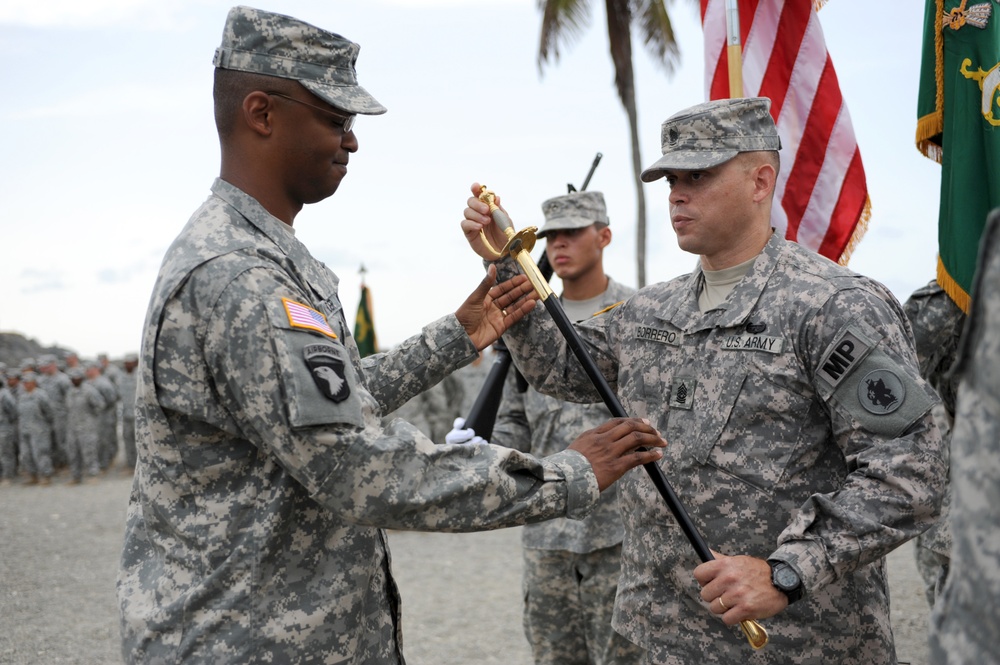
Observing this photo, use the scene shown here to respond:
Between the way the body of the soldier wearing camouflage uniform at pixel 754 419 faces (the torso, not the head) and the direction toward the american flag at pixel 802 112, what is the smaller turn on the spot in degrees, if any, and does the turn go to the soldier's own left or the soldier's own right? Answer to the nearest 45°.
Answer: approximately 135° to the soldier's own right

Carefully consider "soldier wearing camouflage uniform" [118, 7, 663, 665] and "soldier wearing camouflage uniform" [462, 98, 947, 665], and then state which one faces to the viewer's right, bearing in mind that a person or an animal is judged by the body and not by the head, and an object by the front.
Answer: "soldier wearing camouflage uniform" [118, 7, 663, 665]

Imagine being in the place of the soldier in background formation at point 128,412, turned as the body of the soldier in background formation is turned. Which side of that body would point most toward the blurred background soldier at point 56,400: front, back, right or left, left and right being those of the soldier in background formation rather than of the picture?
right

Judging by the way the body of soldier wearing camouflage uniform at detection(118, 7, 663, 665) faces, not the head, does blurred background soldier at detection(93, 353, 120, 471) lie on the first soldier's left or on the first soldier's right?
on the first soldier's left

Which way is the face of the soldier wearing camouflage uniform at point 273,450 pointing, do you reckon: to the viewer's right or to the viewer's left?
to the viewer's right

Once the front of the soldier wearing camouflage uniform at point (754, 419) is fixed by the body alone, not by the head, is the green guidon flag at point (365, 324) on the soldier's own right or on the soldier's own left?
on the soldier's own right

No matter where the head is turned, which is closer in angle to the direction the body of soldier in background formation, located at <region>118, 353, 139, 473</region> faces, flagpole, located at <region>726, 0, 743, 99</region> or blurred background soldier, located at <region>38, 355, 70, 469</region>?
the flagpole

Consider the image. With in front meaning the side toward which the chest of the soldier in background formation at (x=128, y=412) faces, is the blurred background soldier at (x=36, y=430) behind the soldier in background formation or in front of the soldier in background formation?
behind

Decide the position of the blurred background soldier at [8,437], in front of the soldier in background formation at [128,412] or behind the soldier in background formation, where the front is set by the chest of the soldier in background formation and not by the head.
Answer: behind

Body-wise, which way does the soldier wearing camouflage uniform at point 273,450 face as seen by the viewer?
to the viewer's right

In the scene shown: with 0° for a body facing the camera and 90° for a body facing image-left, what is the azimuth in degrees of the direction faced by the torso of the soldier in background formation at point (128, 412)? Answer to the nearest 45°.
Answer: approximately 315°

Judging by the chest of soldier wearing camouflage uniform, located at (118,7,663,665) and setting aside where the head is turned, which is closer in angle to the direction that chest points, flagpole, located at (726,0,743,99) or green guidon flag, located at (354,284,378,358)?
the flagpole

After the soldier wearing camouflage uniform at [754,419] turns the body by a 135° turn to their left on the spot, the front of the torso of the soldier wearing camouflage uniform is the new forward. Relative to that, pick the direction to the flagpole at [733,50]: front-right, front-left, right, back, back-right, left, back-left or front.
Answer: left

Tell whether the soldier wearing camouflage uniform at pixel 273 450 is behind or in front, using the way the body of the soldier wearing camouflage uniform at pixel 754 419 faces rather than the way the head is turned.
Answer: in front

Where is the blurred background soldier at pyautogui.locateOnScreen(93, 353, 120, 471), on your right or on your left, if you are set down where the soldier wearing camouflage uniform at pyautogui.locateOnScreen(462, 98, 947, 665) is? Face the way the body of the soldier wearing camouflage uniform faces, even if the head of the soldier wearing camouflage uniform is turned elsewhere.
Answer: on your right

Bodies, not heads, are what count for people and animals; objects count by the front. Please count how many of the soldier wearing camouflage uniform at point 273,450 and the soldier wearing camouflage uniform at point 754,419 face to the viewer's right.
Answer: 1

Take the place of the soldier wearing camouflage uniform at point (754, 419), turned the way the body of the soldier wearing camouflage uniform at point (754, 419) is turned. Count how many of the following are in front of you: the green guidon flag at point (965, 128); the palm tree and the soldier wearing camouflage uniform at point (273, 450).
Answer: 1
